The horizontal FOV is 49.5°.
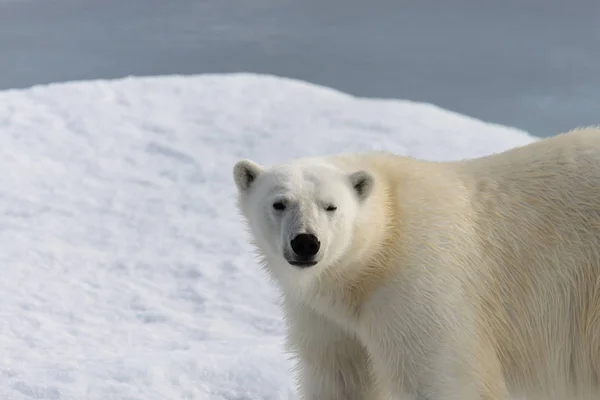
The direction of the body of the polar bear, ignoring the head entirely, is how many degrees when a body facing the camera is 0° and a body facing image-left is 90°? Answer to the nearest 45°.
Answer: approximately 45°
